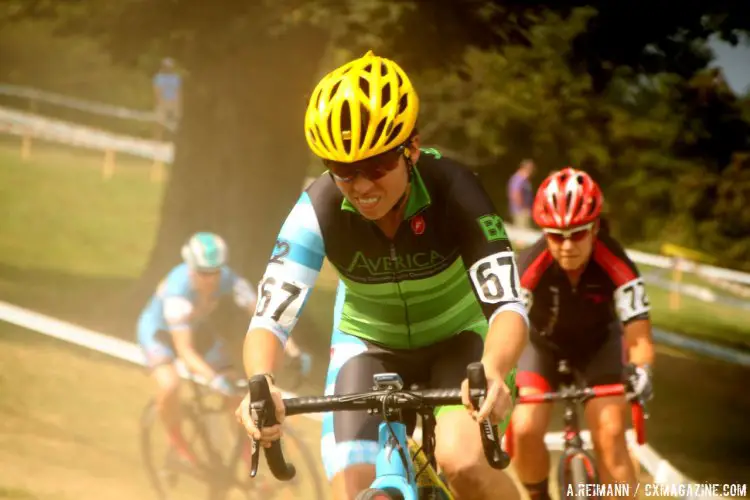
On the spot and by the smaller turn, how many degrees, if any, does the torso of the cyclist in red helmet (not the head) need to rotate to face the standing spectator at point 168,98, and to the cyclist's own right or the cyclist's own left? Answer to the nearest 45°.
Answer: approximately 135° to the cyclist's own right

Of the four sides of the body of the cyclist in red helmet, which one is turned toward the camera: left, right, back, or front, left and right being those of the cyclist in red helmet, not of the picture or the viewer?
front

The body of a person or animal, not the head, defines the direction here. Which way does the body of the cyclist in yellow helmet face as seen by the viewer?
toward the camera

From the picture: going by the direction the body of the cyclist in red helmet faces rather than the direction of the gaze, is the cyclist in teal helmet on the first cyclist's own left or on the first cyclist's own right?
on the first cyclist's own right

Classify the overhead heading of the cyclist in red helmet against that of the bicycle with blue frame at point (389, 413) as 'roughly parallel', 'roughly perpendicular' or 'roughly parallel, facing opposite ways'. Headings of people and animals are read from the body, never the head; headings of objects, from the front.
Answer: roughly parallel

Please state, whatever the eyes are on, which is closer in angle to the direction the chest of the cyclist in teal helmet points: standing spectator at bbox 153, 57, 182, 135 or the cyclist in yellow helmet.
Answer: the cyclist in yellow helmet

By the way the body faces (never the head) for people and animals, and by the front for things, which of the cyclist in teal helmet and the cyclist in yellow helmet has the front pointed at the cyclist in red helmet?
the cyclist in teal helmet

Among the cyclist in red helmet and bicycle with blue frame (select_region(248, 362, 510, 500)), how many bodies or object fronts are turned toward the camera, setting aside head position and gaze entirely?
2

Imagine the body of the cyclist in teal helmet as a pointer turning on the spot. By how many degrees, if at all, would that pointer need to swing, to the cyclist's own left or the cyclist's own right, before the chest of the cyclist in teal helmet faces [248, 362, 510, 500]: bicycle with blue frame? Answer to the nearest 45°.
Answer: approximately 45° to the cyclist's own right

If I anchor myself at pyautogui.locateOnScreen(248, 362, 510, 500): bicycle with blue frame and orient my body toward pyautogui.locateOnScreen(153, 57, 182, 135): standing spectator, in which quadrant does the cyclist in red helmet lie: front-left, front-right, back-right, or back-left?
front-right

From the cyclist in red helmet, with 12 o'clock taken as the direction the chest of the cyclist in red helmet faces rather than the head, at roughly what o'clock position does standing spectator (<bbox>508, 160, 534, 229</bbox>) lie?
The standing spectator is roughly at 6 o'clock from the cyclist in red helmet.

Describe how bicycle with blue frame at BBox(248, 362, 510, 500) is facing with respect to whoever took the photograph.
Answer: facing the viewer

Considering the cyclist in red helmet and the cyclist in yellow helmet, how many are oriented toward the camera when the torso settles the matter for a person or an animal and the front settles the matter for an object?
2

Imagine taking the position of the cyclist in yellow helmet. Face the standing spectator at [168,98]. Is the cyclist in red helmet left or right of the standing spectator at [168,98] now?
right

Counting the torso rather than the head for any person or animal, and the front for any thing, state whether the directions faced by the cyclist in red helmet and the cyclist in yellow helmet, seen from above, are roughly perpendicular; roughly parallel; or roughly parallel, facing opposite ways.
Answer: roughly parallel
